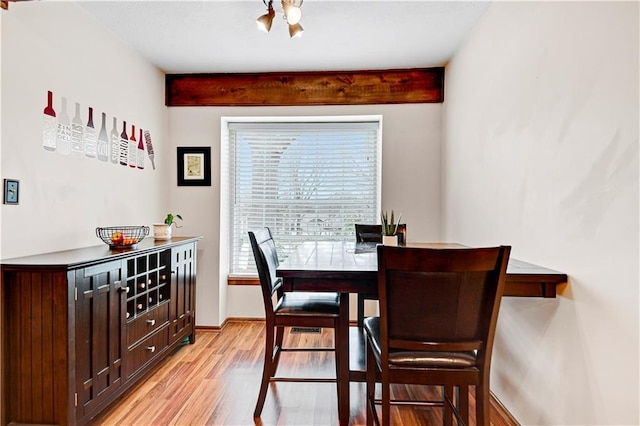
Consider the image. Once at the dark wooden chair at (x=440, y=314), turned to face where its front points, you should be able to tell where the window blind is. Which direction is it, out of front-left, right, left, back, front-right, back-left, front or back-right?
front-left

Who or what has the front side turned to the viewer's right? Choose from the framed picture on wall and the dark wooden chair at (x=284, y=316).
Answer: the dark wooden chair

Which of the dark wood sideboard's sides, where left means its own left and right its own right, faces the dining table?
front

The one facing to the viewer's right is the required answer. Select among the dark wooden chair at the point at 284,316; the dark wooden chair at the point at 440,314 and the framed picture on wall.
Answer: the dark wooden chair at the point at 284,316

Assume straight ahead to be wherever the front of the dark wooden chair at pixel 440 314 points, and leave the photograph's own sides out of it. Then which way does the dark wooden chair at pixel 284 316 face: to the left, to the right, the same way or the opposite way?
to the right

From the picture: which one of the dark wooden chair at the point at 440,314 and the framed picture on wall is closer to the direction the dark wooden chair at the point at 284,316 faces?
the dark wooden chair

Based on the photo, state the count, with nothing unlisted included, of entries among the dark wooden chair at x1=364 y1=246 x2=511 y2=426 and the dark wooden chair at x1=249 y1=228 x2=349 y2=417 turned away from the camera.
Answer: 1

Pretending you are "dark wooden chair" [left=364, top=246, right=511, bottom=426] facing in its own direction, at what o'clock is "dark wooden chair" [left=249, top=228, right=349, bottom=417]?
"dark wooden chair" [left=249, top=228, right=349, bottom=417] is roughly at 10 o'clock from "dark wooden chair" [left=364, top=246, right=511, bottom=426].

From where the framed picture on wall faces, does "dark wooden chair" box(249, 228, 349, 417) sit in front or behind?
in front

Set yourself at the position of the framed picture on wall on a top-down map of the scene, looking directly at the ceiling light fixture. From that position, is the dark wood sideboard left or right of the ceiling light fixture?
right

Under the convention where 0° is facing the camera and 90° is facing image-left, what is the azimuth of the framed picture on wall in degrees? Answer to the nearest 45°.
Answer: approximately 0°

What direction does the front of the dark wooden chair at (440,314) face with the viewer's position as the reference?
facing away from the viewer

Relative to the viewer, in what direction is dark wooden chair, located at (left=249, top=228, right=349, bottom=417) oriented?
to the viewer's right

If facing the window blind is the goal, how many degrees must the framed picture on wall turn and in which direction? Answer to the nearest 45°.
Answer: approximately 90° to its left

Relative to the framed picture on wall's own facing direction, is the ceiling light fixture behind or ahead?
ahead
